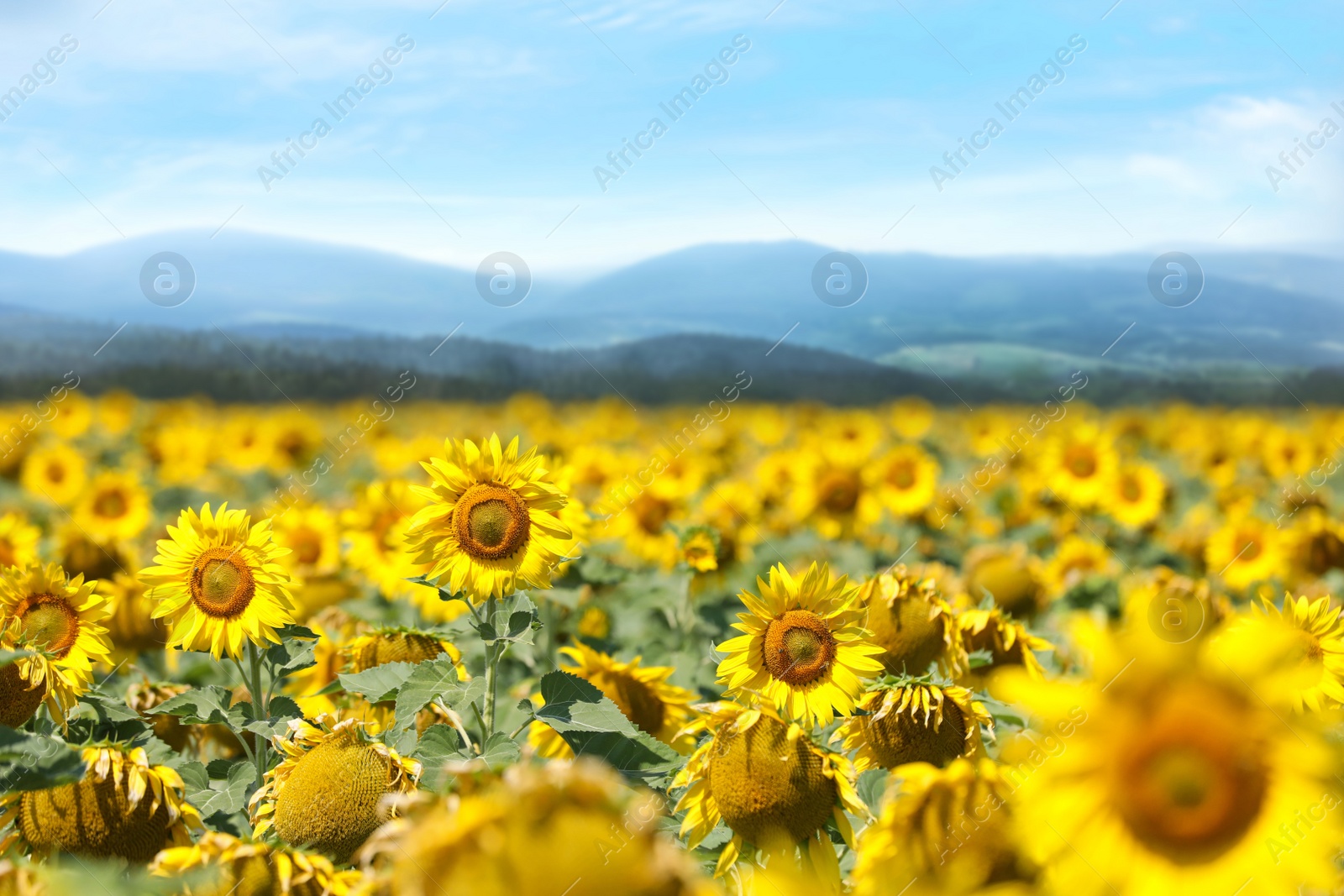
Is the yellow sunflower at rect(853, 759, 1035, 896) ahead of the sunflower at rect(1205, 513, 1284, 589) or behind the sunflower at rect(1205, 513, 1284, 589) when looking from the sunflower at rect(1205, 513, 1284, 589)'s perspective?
ahead

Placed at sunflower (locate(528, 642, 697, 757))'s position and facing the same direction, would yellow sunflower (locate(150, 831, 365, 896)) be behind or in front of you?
in front

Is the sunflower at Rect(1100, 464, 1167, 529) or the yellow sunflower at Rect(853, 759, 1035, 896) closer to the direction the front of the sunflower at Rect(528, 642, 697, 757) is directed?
the yellow sunflower

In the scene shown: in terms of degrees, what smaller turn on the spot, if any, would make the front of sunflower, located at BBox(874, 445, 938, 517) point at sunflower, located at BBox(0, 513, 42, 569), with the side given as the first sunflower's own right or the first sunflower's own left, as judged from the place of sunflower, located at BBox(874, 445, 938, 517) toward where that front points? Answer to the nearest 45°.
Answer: approximately 45° to the first sunflower's own right

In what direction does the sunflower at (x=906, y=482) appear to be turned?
toward the camera

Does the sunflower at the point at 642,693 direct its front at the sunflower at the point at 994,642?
no

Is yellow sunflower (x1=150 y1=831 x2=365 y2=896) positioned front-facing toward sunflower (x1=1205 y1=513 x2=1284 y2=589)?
no

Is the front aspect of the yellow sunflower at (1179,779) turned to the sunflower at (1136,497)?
no

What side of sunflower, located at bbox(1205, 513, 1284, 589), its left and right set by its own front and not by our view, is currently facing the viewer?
front

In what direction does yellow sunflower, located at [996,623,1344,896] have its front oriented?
toward the camera
